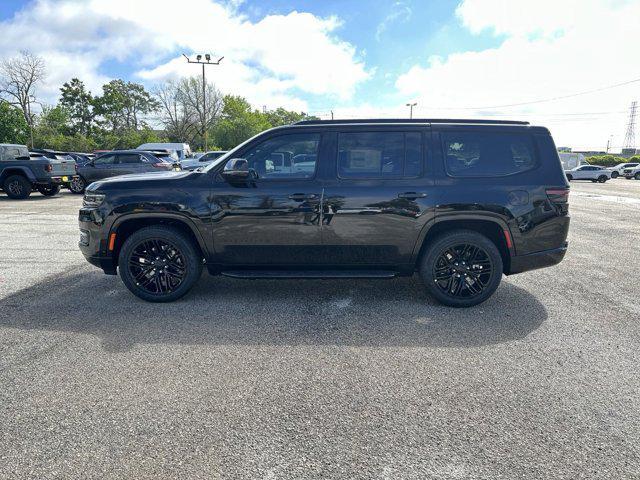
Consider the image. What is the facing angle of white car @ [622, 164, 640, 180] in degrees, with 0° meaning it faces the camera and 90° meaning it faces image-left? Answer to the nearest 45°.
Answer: approximately 45°

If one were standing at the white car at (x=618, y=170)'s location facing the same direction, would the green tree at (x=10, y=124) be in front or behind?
in front

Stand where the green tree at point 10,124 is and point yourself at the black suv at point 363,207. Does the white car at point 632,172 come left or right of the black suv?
left

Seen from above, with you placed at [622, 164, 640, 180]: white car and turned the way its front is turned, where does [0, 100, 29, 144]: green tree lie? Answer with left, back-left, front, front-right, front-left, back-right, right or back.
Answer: front

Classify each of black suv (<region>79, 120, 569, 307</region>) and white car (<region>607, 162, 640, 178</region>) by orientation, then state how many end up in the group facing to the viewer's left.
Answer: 2

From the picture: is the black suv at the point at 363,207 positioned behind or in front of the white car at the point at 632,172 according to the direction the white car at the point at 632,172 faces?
in front

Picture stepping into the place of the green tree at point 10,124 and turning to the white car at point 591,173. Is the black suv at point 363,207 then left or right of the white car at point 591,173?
right

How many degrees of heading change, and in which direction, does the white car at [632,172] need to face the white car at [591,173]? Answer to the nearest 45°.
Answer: approximately 45° to its left

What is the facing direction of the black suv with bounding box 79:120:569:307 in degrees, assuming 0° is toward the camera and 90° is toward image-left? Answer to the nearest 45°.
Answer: approximately 90°

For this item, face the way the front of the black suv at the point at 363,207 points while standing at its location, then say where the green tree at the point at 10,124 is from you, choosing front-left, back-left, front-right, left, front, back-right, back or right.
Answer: front-right

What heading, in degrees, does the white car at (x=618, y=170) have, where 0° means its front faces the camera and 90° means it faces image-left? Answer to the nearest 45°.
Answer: approximately 90°
